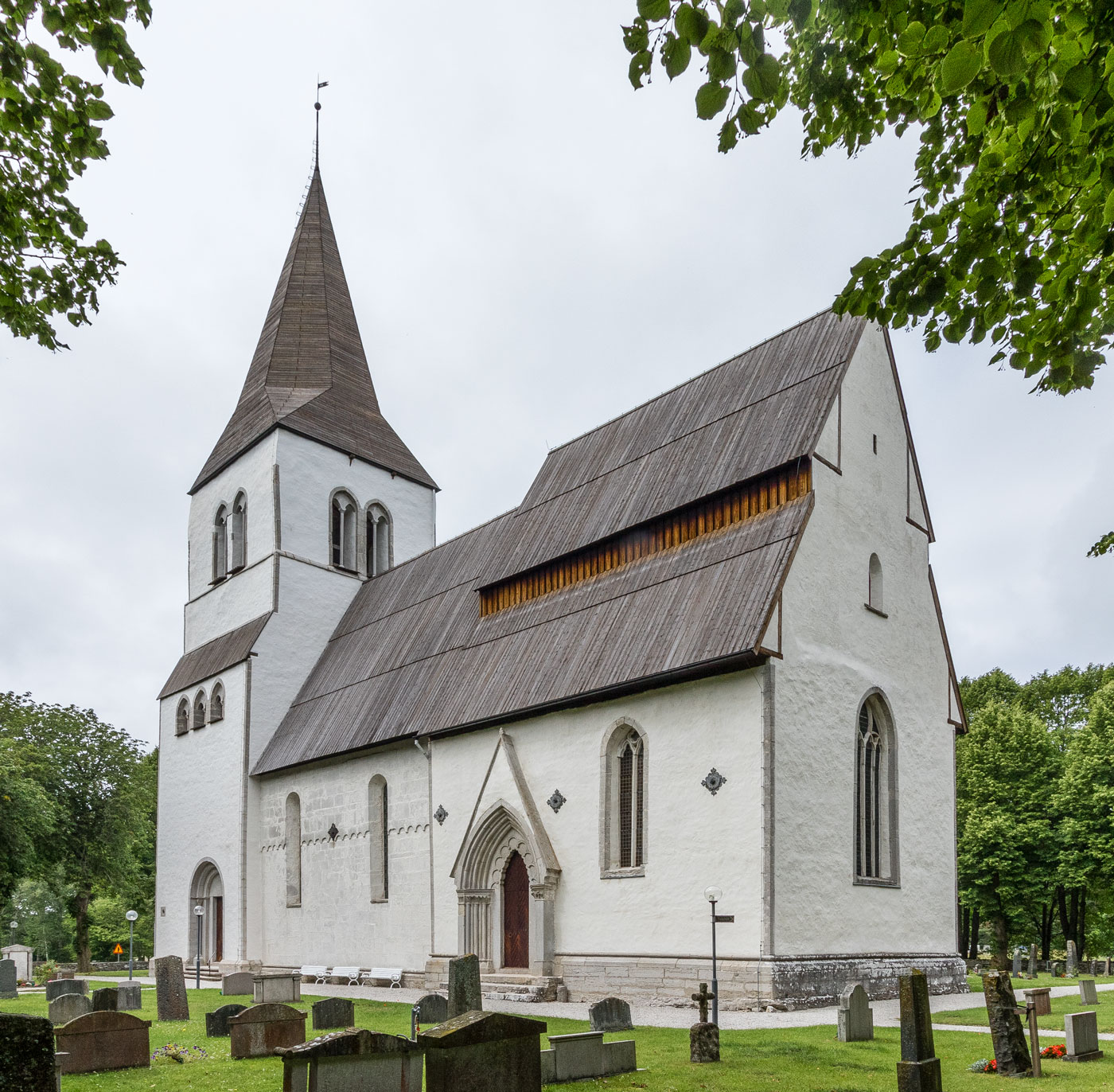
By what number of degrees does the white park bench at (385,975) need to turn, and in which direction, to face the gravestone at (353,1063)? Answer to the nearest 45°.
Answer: approximately 45° to its left

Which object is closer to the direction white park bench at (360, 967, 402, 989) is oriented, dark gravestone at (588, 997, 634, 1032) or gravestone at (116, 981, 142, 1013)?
the gravestone

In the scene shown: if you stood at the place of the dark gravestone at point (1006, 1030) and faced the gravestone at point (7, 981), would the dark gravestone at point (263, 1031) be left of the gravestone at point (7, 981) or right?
left
